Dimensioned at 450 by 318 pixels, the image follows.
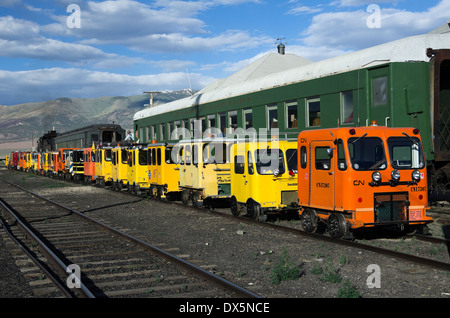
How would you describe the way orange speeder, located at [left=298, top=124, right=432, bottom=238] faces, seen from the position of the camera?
facing the viewer and to the right of the viewer

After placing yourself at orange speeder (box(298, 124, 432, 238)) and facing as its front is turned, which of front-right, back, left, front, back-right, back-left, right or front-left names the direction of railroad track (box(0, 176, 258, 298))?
right
